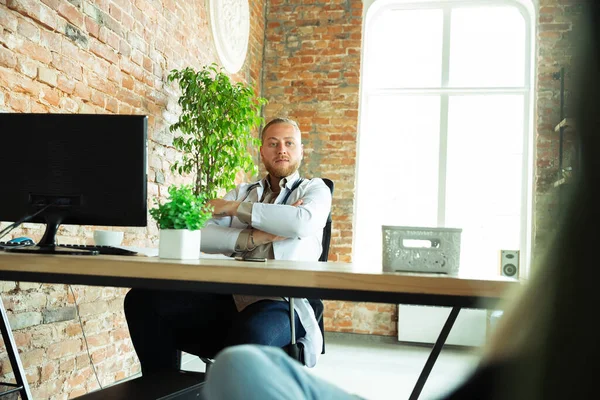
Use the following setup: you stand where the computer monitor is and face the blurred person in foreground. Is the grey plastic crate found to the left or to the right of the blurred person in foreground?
left

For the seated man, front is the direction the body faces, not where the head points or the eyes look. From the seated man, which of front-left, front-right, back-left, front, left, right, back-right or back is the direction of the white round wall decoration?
back-right

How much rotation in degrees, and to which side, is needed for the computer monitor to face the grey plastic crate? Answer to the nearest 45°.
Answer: approximately 135° to its right

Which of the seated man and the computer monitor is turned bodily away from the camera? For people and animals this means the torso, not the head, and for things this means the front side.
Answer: the computer monitor

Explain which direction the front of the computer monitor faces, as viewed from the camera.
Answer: facing away from the viewer

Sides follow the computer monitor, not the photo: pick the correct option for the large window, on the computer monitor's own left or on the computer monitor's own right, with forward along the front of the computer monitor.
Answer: on the computer monitor's own right

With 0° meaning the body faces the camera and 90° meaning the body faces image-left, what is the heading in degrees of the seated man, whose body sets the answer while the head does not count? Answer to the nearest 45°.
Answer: approximately 45°

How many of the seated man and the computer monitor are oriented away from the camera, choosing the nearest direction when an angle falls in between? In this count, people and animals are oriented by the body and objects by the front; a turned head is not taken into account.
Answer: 1
